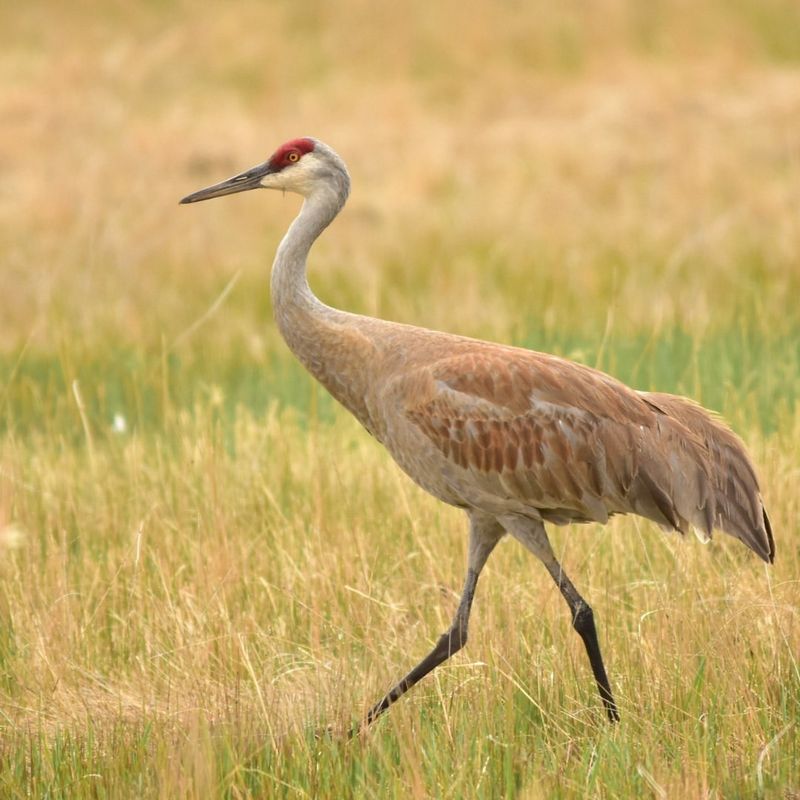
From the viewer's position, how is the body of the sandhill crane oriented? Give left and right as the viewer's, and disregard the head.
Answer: facing to the left of the viewer
